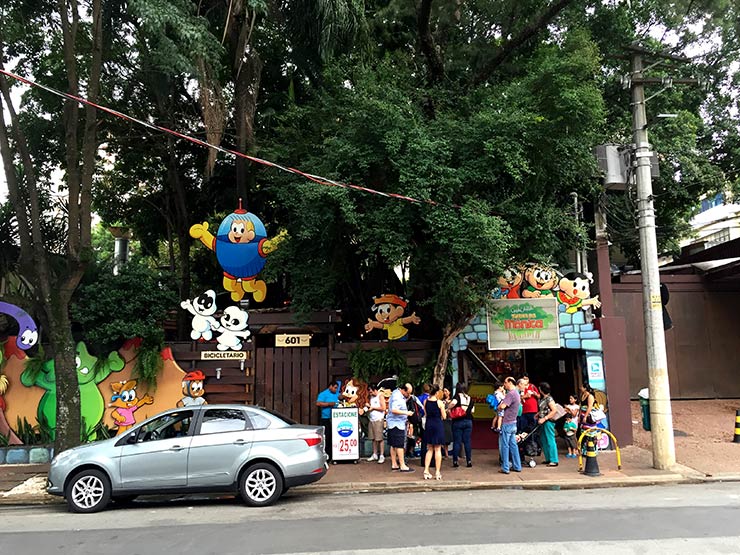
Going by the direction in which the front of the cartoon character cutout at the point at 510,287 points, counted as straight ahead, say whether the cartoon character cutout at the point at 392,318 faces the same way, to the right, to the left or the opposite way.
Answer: the same way

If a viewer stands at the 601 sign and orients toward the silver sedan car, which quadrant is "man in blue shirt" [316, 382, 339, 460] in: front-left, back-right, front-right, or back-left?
front-left

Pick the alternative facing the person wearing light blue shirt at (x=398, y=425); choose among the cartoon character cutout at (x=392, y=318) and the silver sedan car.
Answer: the cartoon character cutout

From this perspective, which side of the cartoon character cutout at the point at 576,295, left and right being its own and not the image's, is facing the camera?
front

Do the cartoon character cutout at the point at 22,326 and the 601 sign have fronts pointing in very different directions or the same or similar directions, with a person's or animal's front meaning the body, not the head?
same or similar directions

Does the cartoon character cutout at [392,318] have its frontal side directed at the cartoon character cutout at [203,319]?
no

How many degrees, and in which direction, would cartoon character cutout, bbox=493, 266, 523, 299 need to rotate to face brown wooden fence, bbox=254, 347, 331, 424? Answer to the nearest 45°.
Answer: approximately 90° to its right

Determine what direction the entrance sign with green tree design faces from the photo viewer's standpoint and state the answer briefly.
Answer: facing the viewer

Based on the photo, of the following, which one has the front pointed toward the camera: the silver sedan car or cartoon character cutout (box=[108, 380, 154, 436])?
the cartoon character cutout

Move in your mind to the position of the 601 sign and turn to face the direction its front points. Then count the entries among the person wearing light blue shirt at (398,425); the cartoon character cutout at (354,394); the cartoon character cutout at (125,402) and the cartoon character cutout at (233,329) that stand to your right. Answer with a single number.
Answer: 2

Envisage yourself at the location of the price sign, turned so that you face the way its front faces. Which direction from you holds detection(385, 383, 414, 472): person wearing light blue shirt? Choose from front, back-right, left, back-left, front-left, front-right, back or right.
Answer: front-left

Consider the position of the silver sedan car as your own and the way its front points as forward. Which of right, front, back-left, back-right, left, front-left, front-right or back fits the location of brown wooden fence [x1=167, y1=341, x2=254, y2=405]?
right

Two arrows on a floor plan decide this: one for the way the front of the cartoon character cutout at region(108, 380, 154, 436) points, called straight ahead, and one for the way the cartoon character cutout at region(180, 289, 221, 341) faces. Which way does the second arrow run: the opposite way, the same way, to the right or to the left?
the same way

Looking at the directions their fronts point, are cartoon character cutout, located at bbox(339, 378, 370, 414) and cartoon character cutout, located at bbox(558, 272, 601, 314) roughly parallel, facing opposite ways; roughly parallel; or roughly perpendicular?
roughly parallel

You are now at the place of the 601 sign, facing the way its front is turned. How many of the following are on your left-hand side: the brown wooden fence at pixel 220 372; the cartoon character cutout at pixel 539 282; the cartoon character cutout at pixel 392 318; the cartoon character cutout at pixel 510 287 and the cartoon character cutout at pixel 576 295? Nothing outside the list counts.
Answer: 4

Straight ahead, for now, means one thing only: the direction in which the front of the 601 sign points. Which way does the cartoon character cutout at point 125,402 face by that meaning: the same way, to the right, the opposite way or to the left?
the same way

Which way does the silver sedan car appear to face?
to the viewer's left
